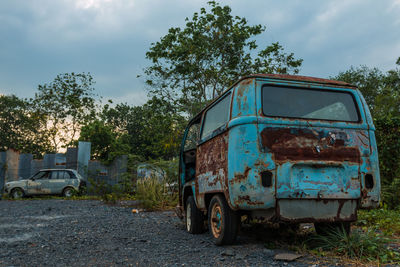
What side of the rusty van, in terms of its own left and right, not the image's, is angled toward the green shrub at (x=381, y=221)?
right

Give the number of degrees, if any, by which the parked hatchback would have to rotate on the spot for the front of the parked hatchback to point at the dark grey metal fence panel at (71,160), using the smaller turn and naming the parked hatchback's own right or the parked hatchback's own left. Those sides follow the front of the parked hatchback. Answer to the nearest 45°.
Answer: approximately 135° to the parked hatchback's own right

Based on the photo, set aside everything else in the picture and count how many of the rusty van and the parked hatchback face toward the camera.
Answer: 0

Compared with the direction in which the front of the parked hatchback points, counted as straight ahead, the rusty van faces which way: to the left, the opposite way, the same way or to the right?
to the right

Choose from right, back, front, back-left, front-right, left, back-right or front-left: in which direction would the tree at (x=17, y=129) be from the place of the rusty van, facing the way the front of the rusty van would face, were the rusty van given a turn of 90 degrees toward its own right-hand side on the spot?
left

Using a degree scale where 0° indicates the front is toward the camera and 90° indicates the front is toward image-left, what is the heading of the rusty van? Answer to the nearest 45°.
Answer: approximately 135°

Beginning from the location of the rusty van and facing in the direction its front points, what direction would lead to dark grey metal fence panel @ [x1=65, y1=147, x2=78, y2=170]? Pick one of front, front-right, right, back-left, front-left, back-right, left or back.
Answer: front

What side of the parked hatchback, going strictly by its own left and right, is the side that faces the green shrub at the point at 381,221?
left

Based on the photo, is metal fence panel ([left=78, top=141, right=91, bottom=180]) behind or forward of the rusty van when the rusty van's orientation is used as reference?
forward

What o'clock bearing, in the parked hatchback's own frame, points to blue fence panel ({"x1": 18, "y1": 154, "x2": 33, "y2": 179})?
The blue fence panel is roughly at 2 o'clock from the parked hatchback.

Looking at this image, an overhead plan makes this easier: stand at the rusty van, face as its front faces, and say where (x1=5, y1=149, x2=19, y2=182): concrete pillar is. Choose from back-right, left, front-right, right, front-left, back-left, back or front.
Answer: front

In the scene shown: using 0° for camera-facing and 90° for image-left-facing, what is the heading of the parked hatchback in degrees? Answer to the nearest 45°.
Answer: approximately 90°

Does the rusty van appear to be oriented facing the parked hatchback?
yes

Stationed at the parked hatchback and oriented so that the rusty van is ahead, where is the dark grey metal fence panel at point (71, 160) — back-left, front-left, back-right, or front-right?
back-left

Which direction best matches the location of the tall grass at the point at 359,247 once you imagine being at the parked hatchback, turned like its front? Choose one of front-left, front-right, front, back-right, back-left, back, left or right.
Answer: left
